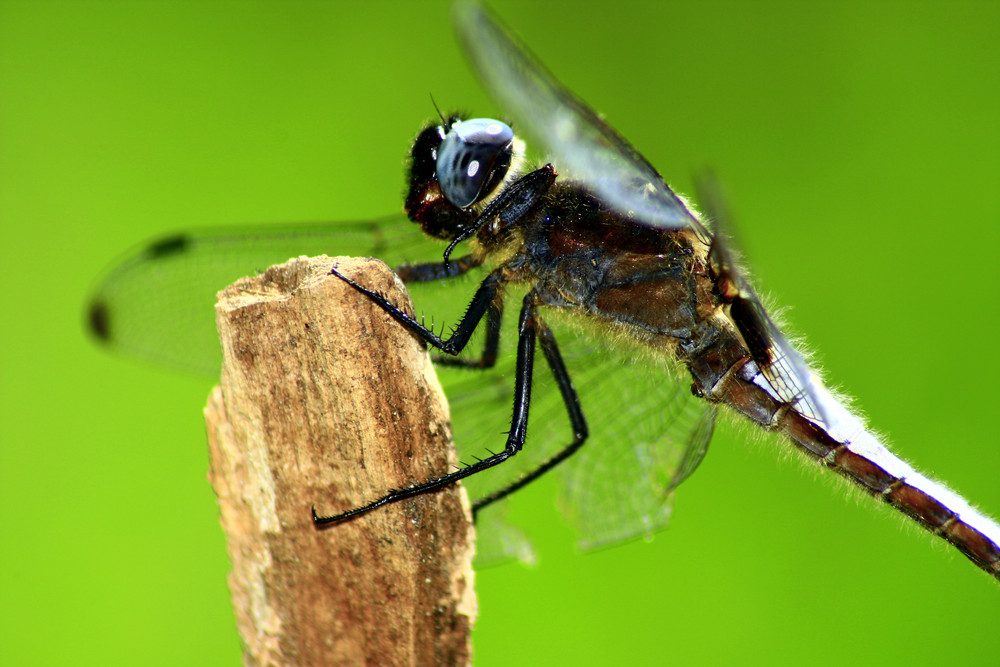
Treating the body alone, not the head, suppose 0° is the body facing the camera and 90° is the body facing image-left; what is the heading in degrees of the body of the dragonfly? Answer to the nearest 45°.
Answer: approximately 90°
